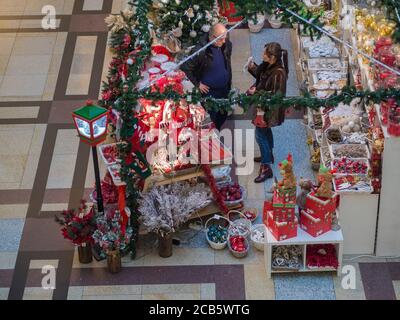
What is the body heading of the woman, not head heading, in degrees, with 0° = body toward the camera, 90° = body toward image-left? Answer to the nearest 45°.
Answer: approximately 90°

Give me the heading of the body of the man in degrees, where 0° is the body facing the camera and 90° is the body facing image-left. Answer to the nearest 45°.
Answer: approximately 315°

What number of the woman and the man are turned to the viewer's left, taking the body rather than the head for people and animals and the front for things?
1
